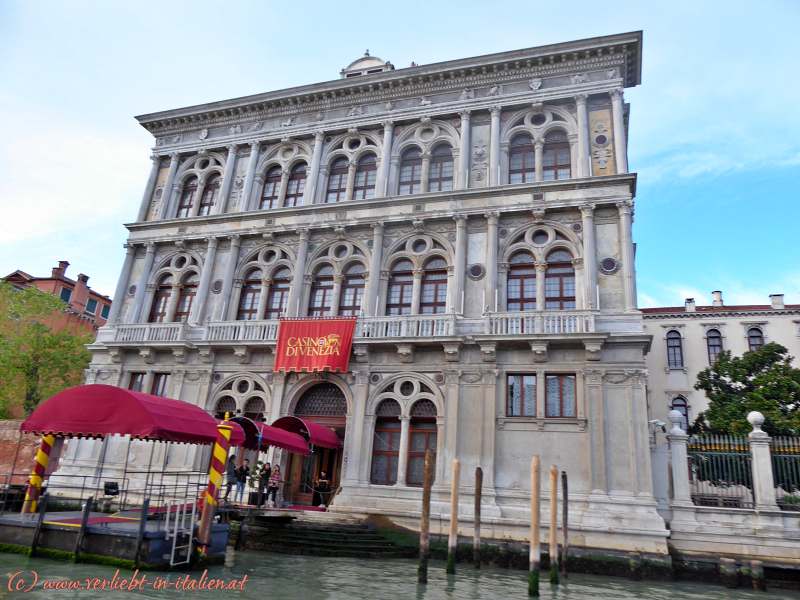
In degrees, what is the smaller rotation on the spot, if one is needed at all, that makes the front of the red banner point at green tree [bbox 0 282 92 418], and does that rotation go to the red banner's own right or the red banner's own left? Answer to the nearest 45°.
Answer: approximately 135° to the red banner's own right

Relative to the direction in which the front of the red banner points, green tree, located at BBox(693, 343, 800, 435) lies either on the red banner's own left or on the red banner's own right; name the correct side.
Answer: on the red banner's own left

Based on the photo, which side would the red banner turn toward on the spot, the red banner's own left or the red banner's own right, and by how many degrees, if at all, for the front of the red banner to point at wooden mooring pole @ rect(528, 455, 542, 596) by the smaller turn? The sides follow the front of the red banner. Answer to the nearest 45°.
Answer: approximately 45° to the red banner's own left

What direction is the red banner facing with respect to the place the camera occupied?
facing the viewer

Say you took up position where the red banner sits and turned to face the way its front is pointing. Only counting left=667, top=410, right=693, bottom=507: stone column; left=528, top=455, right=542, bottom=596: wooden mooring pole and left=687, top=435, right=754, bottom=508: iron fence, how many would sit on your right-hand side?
0

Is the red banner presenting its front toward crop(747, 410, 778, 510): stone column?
no

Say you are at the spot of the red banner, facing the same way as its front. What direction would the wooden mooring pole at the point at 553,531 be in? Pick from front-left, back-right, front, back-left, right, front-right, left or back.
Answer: front-left

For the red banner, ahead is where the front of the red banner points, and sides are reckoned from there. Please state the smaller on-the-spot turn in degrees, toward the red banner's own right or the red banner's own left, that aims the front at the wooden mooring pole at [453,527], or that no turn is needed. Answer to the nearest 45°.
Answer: approximately 45° to the red banner's own left

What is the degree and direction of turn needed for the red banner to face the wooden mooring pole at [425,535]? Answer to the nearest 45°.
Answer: approximately 45° to its left

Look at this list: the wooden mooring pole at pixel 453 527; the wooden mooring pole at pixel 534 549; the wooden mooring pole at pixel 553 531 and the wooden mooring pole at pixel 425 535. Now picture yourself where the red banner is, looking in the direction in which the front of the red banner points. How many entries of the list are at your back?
0

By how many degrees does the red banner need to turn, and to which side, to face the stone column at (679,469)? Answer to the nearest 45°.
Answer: approximately 45° to its left

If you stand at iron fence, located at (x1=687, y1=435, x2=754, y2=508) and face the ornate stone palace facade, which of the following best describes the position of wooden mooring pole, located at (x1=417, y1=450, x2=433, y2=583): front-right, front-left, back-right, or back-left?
front-left

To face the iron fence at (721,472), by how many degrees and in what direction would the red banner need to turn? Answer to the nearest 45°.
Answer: approximately 90° to its left

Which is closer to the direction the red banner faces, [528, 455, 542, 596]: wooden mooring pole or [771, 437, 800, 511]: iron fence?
the wooden mooring pole

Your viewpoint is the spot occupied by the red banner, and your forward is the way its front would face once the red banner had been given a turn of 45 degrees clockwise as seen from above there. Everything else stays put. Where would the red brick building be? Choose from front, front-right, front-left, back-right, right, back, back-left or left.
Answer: right
